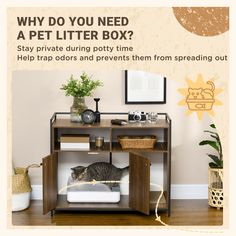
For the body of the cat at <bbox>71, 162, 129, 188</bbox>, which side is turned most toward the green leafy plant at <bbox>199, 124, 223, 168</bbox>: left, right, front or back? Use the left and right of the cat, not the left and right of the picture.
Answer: back

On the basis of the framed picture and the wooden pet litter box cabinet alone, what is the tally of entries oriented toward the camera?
2

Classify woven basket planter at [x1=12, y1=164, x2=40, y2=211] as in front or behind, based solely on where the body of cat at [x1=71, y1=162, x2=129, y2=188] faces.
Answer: in front

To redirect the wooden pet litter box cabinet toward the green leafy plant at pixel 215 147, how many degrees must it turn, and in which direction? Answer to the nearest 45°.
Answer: approximately 90° to its left

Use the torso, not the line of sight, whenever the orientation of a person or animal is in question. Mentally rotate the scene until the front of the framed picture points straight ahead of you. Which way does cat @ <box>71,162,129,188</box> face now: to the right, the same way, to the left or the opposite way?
to the right

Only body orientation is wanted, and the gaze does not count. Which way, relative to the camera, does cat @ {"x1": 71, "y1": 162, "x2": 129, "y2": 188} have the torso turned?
to the viewer's left

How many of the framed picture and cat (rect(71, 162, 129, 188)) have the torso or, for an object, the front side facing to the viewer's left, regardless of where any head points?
1
